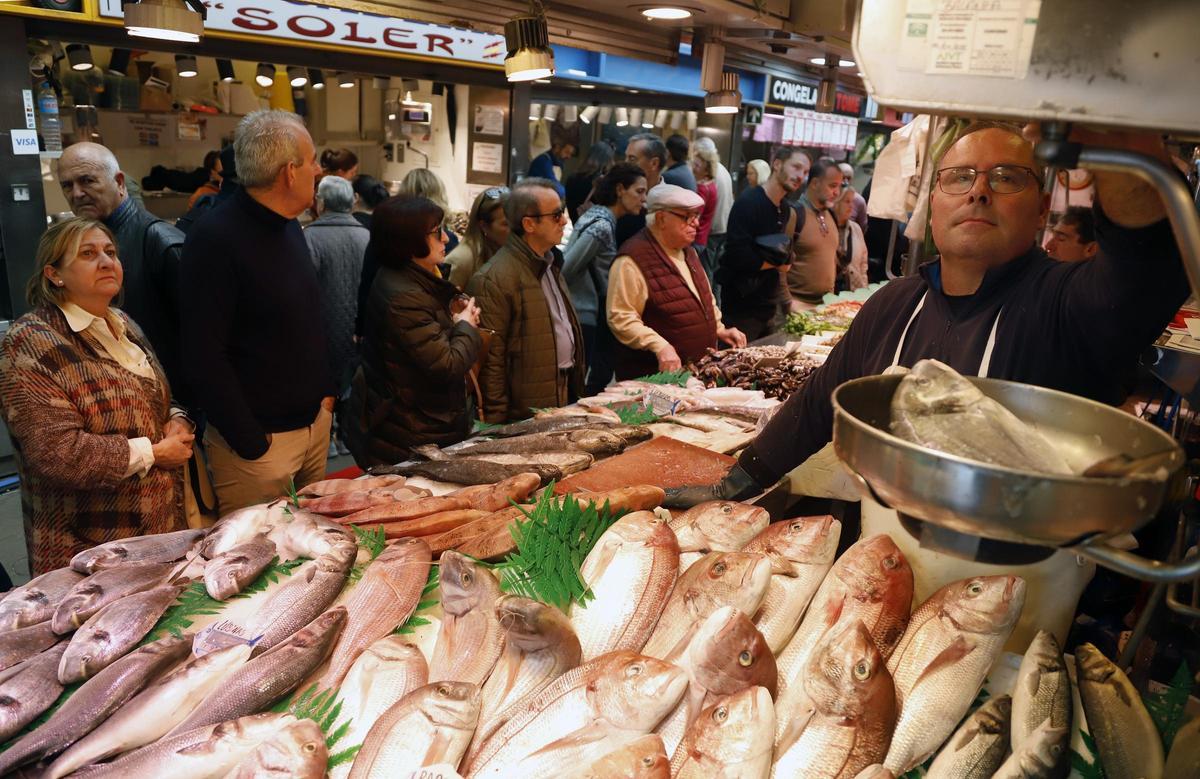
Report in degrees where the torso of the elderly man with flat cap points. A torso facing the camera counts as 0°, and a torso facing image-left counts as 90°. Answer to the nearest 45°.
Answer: approximately 315°

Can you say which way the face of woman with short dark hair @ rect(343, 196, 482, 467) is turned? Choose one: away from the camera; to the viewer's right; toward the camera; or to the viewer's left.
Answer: to the viewer's right

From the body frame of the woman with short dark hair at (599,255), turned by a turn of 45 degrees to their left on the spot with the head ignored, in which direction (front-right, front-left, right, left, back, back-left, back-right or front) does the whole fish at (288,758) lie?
back-right

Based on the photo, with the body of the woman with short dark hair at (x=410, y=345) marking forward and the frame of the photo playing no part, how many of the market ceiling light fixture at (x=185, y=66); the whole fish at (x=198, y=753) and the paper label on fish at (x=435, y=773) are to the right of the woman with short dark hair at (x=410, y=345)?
2

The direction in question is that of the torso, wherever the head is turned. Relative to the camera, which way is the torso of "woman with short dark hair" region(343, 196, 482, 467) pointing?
to the viewer's right

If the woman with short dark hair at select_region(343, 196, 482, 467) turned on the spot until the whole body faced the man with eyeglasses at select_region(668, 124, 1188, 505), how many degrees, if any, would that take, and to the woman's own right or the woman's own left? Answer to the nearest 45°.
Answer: approximately 45° to the woman's own right

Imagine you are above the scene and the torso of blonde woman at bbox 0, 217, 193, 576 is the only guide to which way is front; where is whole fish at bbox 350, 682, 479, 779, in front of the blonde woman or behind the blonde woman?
in front

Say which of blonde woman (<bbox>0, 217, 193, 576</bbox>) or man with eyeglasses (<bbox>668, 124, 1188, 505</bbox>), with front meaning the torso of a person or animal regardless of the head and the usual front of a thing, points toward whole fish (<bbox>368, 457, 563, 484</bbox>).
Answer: the blonde woman

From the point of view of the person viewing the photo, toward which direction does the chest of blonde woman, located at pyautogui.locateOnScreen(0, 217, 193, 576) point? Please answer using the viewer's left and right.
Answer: facing the viewer and to the right of the viewer

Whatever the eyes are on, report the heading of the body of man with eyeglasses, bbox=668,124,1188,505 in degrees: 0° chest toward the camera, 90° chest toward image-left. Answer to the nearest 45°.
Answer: approximately 0°

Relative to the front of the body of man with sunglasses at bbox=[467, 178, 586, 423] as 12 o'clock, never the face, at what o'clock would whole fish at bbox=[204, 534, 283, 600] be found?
The whole fish is roughly at 2 o'clock from the man with sunglasses.

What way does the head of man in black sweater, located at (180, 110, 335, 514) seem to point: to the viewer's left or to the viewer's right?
to the viewer's right
